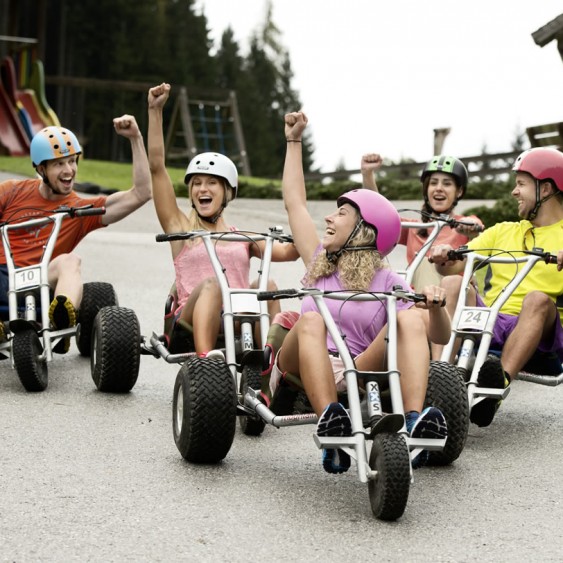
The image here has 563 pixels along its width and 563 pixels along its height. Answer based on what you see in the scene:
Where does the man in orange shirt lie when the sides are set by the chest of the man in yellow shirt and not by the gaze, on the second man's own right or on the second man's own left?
on the second man's own right

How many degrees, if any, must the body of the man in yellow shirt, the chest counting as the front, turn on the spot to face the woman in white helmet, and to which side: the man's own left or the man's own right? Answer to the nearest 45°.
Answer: approximately 45° to the man's own right

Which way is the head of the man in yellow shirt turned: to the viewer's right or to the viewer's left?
to the viewer's left

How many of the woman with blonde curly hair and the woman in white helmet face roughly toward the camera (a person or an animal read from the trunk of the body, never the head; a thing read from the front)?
2

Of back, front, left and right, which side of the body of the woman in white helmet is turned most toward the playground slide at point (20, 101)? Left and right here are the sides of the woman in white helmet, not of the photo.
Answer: back

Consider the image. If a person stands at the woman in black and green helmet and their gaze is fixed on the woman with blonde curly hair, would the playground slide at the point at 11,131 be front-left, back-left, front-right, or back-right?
back-right

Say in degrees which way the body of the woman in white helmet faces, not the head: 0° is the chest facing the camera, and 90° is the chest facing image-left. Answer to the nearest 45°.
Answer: approximately 0°

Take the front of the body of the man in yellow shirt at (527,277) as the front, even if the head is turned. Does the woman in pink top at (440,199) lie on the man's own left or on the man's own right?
on the man's own right

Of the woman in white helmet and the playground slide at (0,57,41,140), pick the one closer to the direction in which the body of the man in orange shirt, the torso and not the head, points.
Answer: the woman in white helmet

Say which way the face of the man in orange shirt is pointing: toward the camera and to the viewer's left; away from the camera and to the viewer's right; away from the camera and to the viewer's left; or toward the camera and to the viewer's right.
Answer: toward the camera and to the viewer's right

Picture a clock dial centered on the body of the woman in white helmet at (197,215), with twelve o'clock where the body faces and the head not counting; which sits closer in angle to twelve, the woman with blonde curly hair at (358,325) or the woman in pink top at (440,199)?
the woman with blonde curly hair

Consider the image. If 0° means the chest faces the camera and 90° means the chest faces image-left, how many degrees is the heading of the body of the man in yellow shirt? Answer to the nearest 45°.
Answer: approximately 45°
